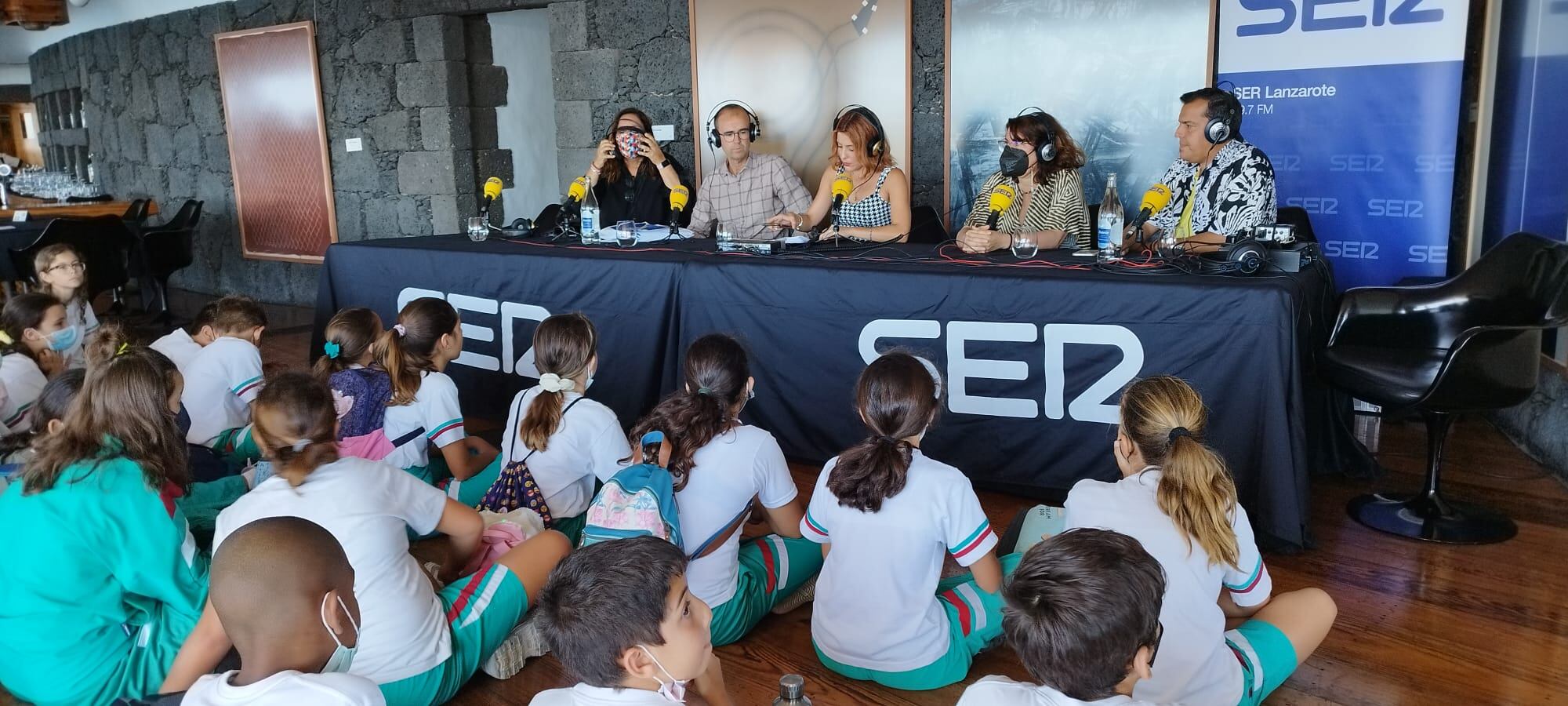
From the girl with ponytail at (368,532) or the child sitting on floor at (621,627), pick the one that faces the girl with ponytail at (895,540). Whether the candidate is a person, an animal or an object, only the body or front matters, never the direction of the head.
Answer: the child sitting on floor

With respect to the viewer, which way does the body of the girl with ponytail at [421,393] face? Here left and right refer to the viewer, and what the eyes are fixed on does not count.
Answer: facing away from the viewer and to the right of the viewer

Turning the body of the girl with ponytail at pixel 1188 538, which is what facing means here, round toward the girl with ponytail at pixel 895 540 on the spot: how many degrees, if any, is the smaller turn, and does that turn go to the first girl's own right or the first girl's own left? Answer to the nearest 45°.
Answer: approximately 90° to the first girl's own left

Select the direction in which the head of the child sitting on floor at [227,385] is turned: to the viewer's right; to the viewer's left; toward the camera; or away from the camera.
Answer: away from the camera

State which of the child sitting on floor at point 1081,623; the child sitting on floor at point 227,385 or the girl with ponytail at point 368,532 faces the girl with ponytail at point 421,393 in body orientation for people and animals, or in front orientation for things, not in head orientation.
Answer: the girl with ponytail at point 368,532

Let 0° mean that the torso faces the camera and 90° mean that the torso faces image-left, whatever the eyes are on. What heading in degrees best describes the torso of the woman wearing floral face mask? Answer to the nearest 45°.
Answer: approximately 0°

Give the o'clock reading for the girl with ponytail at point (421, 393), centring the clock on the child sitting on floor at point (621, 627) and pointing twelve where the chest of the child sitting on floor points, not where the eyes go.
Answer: The girl with ponytail is roughly at 10 o'clock from the child sitting on floor.

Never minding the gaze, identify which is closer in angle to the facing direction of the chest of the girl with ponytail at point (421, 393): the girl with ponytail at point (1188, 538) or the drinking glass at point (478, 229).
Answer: the drinking glass

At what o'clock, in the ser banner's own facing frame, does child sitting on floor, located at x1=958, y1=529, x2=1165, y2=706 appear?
The child sitting on floor is roughly at 12 o'clock from the ser banner.

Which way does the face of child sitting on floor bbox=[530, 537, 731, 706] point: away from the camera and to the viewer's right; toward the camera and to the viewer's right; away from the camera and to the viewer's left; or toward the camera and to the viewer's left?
away from the camera and to the viewer's right

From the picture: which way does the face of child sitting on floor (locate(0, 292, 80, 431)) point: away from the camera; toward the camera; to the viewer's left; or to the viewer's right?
to the viewer's right

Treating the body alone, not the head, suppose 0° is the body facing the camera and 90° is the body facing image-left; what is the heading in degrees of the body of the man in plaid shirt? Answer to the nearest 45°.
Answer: approximately 0°

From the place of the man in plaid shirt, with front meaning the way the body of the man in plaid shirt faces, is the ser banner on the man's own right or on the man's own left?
on the man's own left

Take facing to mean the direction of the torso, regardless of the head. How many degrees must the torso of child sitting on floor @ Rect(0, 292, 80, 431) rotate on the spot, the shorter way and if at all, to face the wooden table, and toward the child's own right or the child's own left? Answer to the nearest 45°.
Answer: approximately 90° to the child's own left

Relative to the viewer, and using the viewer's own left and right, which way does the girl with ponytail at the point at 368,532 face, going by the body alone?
facing away from the viewer

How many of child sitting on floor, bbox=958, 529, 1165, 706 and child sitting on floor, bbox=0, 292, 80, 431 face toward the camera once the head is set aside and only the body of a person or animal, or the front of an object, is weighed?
0

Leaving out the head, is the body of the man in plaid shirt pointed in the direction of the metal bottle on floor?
yes
